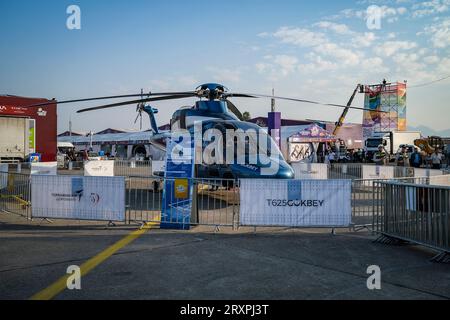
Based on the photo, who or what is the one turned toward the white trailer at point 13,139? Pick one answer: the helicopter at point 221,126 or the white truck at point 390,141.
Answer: the white truck

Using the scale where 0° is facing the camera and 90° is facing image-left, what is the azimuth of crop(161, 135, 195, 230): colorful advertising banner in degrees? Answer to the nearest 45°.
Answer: approximately 0°

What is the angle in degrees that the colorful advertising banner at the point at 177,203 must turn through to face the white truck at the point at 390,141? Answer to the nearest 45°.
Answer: approximately 135° to its left

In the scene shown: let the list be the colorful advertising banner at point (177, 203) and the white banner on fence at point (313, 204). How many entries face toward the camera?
2

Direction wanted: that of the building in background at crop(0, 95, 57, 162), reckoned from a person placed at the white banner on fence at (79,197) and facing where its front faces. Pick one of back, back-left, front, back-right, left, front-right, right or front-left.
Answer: back

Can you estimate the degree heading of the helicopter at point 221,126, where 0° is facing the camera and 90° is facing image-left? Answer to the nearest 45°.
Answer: approximately 315°

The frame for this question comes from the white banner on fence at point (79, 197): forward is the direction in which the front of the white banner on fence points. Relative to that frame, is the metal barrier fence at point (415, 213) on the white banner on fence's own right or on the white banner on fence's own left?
on the white banner on fence's own left

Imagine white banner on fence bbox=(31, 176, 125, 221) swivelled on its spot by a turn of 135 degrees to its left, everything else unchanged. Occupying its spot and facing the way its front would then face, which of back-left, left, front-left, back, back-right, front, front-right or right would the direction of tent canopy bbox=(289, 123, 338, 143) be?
front

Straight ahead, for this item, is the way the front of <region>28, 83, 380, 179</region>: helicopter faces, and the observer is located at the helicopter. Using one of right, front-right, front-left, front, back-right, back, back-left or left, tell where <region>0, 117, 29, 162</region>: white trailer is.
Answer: back

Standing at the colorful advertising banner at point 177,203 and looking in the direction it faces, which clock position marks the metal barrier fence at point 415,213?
The metal barrier fence is roughly at 10 o'clock from the colorful advertising banner.
